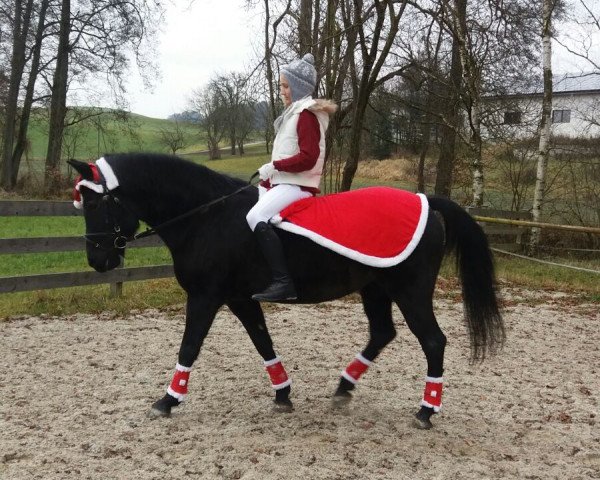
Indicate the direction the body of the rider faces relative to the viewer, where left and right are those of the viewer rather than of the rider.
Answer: facing to the left of the viewer

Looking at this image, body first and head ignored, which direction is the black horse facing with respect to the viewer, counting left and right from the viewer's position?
facing to the left of the viewer

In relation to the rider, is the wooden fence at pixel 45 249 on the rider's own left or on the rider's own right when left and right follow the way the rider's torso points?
on the rider's own right

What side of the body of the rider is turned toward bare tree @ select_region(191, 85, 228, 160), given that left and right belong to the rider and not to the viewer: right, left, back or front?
right

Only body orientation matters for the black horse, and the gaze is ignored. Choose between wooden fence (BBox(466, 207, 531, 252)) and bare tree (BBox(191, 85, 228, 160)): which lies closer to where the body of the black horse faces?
the bare tree

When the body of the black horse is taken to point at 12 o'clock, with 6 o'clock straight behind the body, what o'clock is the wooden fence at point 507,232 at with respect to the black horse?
The wooden fence is roughly at 4 o'clock from the black horse.

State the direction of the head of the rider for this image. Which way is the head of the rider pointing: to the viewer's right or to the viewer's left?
to the viewer's left

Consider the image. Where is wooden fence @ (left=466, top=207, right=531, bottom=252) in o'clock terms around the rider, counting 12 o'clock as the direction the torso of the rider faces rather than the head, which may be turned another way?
The wooden fence is roughly at 4 o'clock from the rider.

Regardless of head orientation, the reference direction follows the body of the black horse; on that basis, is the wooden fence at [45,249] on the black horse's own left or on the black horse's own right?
on the black horse's own right
